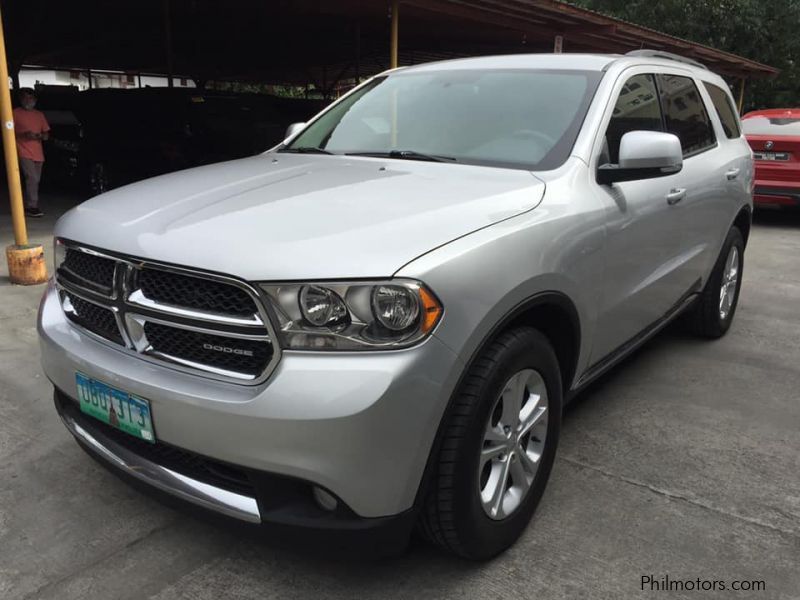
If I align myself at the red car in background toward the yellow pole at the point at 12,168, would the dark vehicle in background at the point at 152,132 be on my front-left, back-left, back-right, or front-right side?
front-right

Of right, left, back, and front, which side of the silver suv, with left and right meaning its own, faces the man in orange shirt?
right

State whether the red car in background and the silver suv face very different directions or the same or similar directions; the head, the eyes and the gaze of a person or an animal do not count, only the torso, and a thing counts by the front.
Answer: very different directions

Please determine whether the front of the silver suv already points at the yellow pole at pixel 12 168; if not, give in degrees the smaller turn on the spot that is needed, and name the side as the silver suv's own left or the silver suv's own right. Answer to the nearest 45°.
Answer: approximately 90° to the silver suv's own right

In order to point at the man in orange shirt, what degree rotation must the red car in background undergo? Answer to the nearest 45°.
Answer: approximately 135° to its left

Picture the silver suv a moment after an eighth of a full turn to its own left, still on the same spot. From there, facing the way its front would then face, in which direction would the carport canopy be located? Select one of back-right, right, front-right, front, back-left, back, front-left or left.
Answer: back

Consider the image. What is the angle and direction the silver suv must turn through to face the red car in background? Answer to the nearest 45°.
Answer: approximately 180°

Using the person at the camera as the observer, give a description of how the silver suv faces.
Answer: facing the viewer and to the left of the viewer

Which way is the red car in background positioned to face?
away from the camera

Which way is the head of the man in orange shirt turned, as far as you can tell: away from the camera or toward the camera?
toward the camera

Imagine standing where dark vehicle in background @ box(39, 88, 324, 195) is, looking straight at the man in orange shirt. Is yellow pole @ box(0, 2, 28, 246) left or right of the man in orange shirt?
left
